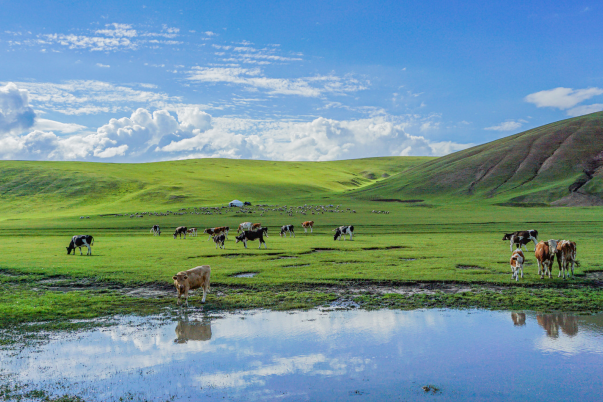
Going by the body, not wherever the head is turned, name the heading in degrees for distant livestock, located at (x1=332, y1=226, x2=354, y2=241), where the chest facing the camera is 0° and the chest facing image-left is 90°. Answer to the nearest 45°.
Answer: approximately 90°

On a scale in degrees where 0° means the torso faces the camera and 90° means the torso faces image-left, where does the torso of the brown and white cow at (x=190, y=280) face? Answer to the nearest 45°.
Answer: approximately 45°

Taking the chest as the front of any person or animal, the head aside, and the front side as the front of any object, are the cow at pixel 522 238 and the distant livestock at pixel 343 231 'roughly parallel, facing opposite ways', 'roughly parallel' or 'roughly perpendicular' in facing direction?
roughly parallel

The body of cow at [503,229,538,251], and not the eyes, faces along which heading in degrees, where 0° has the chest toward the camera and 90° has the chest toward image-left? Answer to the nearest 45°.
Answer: approximately 90°

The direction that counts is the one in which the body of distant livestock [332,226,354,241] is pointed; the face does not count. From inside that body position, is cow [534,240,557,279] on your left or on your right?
on your left

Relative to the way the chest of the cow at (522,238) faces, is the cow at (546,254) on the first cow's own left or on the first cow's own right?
on the first cow's own left

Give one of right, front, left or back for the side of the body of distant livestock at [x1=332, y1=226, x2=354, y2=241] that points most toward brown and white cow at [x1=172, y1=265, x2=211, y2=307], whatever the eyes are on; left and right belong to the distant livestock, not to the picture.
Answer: left

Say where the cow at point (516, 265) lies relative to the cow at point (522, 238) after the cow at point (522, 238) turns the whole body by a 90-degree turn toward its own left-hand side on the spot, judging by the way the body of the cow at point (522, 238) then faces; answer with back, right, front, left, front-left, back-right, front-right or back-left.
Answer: front

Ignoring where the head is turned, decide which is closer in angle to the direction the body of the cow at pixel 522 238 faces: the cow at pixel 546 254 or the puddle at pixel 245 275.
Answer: the puddle

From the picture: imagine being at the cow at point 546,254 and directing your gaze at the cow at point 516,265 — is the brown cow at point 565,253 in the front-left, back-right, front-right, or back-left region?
back-left

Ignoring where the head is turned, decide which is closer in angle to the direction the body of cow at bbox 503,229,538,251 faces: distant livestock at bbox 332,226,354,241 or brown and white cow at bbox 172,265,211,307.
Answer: the distant livestock
